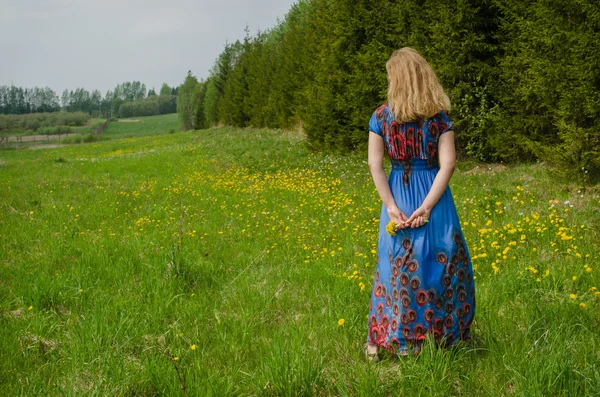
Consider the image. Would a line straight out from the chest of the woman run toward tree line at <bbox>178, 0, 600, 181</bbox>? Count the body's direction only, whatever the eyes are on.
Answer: yes

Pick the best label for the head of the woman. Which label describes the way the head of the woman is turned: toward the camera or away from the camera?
away from the camera

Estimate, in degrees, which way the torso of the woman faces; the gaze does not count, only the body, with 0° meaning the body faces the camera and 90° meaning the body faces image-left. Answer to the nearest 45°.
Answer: approximately 180°
